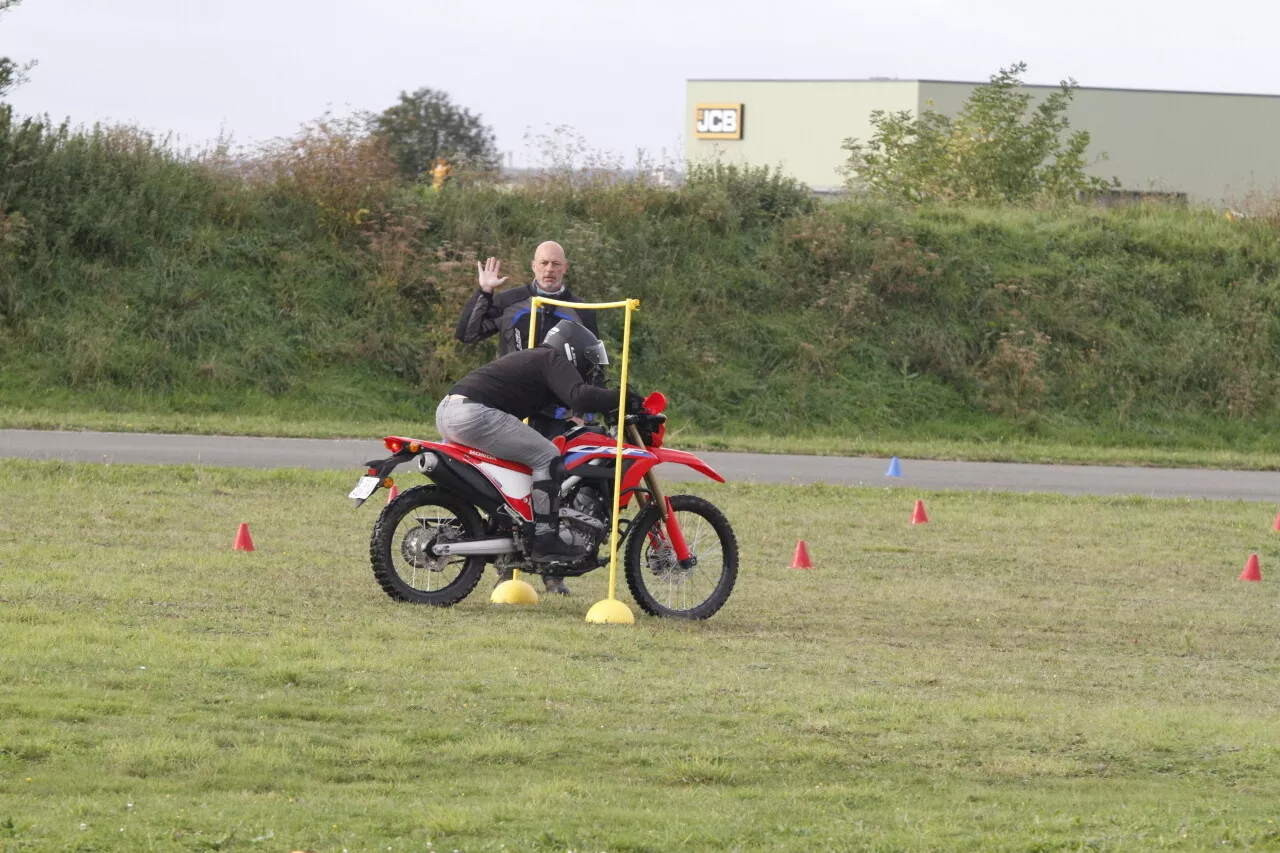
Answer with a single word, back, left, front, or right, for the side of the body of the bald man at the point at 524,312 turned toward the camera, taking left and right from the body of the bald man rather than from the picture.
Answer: front

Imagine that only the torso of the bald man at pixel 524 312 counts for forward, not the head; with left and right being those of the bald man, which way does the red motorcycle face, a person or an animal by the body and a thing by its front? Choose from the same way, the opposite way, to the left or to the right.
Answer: to the left

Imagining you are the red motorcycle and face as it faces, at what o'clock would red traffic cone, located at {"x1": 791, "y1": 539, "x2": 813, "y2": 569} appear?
The red traffic cone is roughly at 10 o'clock from the red motorcycle.

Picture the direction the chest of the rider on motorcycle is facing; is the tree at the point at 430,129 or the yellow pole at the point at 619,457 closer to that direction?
the yellow pole

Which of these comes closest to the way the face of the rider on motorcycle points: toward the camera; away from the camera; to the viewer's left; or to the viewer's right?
to the viewer's right

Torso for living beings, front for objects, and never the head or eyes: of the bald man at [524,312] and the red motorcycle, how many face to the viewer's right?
1

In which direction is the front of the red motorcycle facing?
to the viewer's right

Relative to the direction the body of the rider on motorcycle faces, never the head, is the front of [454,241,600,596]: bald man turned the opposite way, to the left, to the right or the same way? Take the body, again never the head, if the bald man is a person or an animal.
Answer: to the right

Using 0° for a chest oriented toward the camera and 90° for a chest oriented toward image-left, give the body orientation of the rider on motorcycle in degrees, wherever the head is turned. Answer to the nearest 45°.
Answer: approximately 270°

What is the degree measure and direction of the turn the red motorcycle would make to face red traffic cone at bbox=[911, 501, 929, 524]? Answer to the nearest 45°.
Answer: approximately 45° to its left

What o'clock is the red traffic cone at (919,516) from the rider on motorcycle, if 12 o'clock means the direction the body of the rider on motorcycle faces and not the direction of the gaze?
The red traffic cone is roughly at 10 o'clock from the rider on motorcycle.

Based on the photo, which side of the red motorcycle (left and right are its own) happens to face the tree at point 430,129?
left
